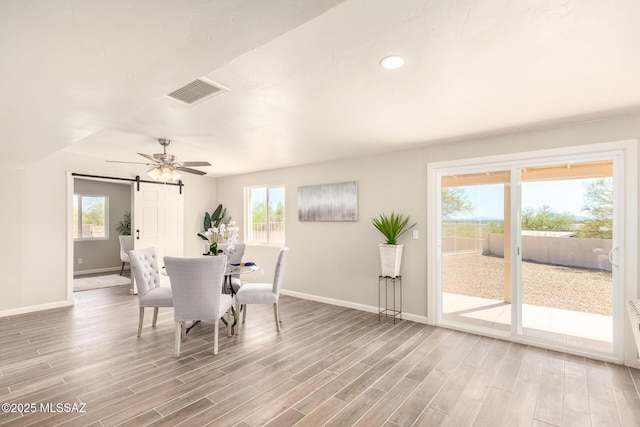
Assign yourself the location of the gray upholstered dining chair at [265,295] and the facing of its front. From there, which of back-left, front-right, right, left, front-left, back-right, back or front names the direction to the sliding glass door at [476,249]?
back

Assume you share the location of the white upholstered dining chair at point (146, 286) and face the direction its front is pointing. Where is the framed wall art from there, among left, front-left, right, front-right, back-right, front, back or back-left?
front-left

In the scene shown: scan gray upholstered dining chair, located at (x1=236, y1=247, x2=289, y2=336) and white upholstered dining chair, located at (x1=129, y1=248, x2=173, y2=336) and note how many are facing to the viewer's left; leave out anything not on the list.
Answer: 1

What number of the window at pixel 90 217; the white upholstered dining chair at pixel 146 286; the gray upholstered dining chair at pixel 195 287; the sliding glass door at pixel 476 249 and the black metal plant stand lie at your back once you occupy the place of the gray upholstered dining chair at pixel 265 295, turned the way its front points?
2

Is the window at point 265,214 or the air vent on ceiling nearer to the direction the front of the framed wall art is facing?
the air vent on ceiling

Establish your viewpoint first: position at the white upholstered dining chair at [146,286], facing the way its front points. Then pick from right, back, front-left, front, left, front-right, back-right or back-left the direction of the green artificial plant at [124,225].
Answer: back-left

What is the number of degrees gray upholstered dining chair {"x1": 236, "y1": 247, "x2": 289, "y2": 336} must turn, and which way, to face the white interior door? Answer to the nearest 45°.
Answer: approximately 45° to its right

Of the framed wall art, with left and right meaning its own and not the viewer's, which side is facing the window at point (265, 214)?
right

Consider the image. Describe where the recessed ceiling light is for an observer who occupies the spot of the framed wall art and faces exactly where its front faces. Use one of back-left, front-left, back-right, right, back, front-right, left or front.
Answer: front-left

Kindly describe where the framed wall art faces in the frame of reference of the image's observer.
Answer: facing the viewer and to the left of the viewer

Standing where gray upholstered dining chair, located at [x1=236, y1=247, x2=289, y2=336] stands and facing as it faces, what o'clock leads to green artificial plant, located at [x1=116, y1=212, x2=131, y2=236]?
The green artificial plant is roughly at 2 o'clock from the gray upholstered dining chair.

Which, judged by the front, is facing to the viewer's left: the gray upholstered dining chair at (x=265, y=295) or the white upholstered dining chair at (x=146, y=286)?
the gray upholstered dining chair

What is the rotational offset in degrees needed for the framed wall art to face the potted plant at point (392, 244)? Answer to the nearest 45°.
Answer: approximately 90° to its left

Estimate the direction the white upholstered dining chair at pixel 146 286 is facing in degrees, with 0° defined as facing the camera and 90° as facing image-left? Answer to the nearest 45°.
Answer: approximately 315°

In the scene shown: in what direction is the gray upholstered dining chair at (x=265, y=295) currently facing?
to the viewer's left

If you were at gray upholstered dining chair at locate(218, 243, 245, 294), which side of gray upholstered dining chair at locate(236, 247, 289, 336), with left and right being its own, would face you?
right

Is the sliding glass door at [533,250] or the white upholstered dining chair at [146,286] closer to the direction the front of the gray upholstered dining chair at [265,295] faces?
the white upholstered dining chair

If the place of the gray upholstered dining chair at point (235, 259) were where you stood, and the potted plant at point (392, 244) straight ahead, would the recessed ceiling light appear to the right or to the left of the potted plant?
right

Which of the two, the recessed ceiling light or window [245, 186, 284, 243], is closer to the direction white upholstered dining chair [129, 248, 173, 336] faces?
the recessed ceiling light
